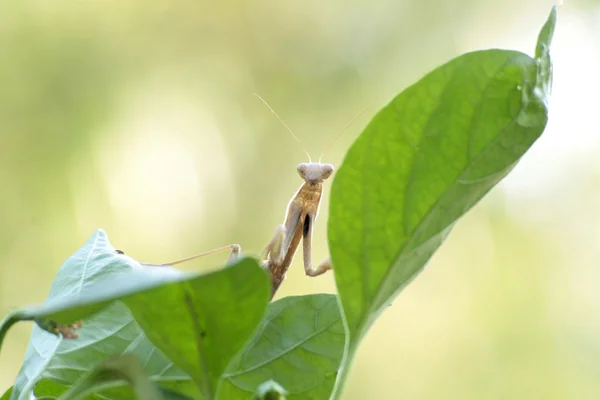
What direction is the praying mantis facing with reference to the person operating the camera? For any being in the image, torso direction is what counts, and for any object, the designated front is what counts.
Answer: facing the viewer
